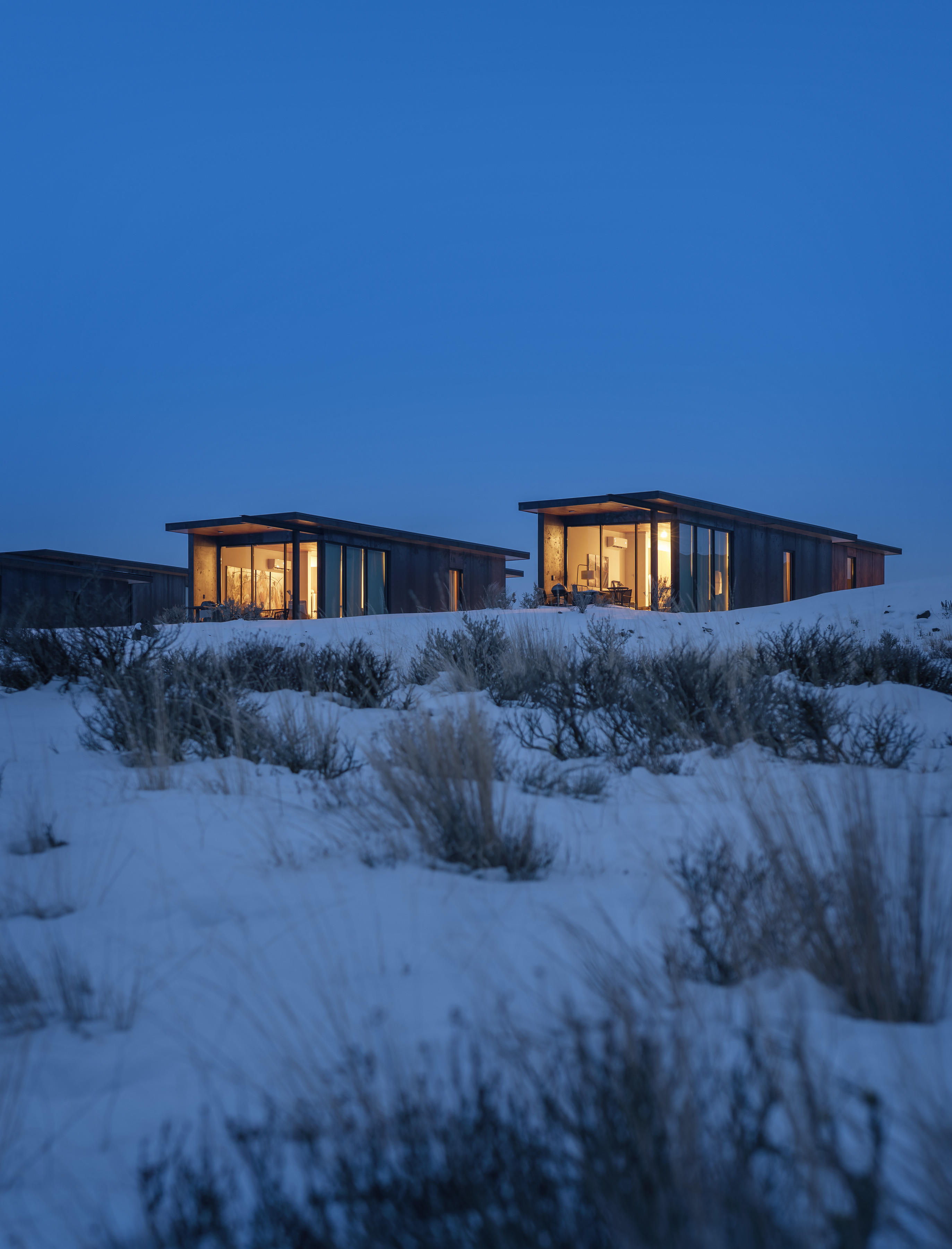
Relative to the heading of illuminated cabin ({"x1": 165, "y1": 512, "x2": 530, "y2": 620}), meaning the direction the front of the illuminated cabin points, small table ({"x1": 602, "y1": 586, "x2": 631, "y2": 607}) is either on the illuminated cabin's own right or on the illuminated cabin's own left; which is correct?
on the illuminated cabin's own left

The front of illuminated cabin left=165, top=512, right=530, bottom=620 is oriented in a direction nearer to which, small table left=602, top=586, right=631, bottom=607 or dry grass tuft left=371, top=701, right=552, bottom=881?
the dry grass tuft

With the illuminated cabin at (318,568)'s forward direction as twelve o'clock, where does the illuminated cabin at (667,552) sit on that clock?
the illuminated cabin at (667,552) is roughly at 8 o'clock from the illuminated cabin at (318,568).

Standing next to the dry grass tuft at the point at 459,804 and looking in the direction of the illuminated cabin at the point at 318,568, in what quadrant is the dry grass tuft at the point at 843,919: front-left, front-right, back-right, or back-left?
back-right

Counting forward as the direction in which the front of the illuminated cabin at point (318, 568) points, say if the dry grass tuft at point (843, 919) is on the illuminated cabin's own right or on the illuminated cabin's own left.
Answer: on the illuminated cabin's own left

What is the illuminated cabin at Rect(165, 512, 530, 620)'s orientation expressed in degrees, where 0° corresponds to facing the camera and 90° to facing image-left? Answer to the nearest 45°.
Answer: approximately 45°

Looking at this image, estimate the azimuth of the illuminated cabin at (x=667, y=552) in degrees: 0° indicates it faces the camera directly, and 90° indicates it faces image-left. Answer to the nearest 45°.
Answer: approximately 45°

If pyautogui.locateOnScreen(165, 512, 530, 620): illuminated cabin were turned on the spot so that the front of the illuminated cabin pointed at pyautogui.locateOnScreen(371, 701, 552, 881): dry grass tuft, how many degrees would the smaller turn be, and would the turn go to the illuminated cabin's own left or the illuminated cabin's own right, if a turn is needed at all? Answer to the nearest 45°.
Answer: approximately 45° to the illuminated cabin's own left
